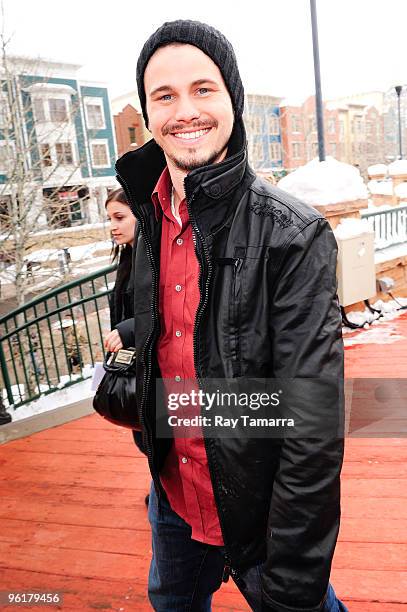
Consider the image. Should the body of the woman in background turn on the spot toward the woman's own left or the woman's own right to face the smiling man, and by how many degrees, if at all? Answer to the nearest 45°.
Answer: approximately 45° to the woman's own left

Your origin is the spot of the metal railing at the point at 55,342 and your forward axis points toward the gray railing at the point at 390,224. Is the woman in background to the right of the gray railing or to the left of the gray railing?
right

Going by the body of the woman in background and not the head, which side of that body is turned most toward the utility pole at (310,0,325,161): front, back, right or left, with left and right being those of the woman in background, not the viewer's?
back

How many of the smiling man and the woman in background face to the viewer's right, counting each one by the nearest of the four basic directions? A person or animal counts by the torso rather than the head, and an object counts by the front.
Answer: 0

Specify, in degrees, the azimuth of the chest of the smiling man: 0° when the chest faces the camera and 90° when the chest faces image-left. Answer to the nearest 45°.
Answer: approximately 45°

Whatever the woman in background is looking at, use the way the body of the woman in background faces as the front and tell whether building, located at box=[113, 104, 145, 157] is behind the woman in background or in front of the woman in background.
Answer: behind

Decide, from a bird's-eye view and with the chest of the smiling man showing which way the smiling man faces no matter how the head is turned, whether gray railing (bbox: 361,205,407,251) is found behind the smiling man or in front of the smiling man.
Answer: behind
